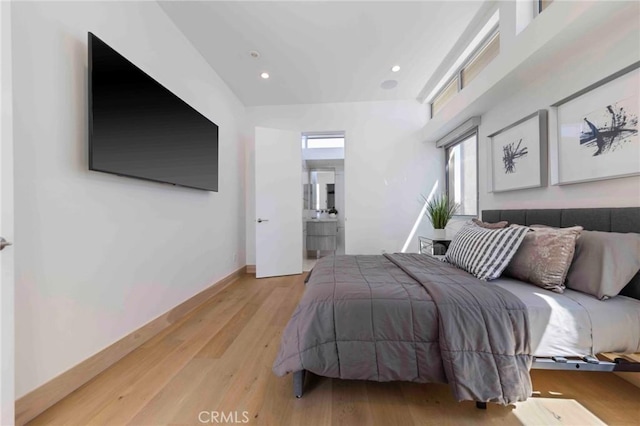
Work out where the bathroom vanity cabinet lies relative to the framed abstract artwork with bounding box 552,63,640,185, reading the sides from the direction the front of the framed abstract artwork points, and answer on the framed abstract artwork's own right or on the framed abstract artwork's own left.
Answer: on the framed abstract artwork's own right

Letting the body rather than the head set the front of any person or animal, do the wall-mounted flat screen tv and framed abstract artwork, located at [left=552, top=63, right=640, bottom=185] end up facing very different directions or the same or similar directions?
very different directions

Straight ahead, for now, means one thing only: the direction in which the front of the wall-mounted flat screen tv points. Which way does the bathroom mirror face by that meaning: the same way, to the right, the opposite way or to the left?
to the right

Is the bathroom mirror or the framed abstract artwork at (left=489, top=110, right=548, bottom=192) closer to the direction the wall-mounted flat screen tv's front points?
the framed abstract artwork

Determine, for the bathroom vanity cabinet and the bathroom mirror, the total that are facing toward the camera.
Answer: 2

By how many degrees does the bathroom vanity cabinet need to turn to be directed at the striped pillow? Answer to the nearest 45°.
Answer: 0° — it already faces it

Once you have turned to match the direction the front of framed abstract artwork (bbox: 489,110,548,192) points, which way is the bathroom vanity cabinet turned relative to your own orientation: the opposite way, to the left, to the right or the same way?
to the left

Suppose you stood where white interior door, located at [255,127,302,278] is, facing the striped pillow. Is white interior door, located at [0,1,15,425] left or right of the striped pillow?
right

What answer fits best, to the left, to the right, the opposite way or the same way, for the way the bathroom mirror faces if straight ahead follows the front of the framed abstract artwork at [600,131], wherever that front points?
to the left
